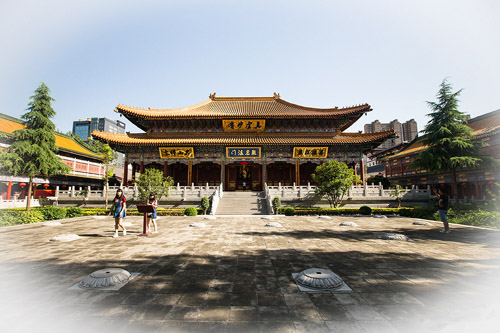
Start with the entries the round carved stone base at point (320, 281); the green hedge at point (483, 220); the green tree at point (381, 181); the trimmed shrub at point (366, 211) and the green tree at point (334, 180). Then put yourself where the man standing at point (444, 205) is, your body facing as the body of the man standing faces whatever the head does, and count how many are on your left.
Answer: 1

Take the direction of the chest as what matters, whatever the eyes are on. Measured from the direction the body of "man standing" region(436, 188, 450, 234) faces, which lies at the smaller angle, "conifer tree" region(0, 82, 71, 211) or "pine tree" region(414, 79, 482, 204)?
the conifer tree

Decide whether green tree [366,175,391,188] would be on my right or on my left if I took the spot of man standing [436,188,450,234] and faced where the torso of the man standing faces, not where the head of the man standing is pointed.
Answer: on my right

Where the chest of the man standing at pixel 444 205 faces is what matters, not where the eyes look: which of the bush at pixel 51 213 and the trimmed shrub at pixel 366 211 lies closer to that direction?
the bush

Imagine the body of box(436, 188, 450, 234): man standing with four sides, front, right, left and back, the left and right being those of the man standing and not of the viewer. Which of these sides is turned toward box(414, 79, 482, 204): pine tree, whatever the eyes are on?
right

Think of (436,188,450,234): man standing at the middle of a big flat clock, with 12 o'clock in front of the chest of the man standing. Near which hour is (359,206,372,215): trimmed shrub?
The trimmed shrub is roughly at 2 o'clock from the man standing.

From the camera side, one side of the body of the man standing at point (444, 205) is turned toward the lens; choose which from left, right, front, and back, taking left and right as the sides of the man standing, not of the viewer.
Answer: left

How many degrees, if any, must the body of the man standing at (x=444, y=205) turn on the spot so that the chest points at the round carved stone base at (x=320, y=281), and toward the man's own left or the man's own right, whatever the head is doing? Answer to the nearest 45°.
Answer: approximately 90° to the man's own left

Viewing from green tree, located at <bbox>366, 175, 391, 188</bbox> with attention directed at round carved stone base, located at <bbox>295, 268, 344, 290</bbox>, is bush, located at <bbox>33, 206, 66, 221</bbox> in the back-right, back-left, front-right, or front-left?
front-right

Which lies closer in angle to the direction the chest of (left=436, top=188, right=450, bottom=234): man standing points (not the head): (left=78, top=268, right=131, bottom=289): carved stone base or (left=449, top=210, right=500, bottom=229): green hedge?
the carved stone base

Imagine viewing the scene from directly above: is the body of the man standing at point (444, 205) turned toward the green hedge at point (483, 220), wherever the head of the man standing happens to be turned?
no

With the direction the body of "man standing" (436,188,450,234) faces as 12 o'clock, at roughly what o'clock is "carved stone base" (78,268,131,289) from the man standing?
The carved stone base is roughly at 10 o'clock from the man standing.

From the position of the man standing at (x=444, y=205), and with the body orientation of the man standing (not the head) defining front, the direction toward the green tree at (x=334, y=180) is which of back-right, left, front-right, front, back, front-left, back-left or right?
front-right

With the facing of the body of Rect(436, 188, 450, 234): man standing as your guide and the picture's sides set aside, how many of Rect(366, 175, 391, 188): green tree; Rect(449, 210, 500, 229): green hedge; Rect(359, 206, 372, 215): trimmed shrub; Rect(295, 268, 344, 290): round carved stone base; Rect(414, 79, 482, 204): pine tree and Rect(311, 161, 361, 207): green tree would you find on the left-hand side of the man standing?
1
